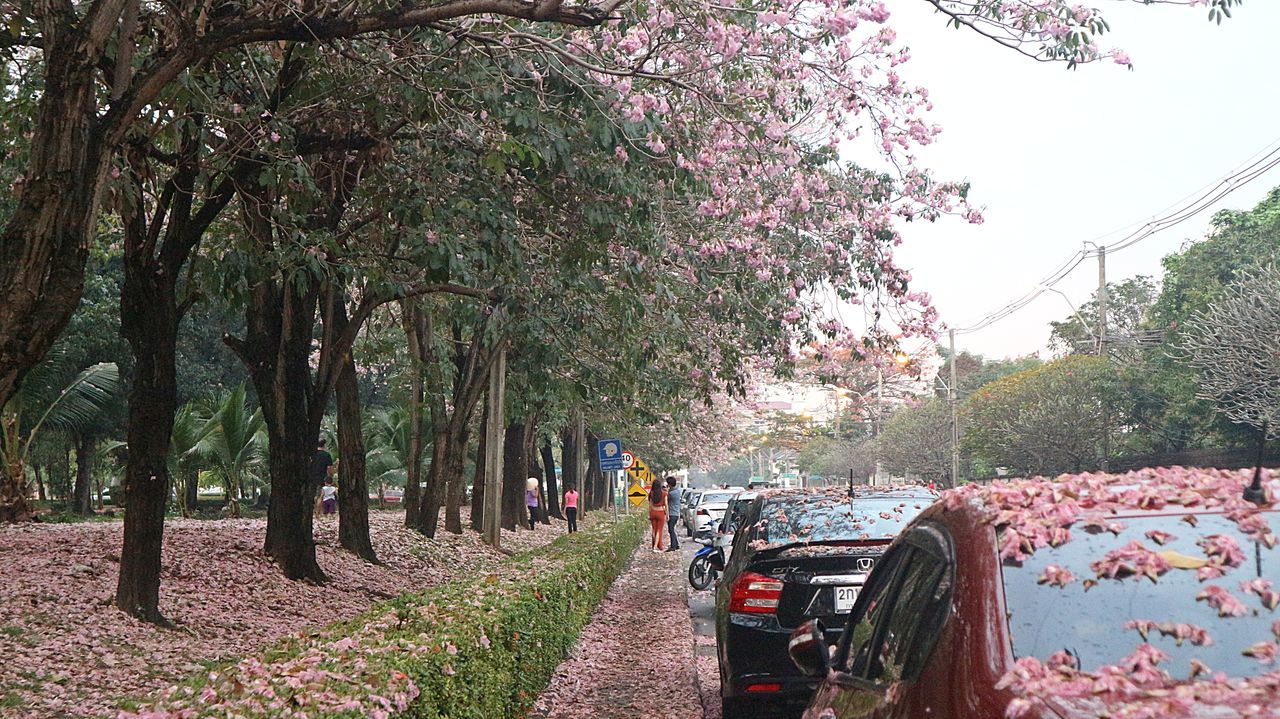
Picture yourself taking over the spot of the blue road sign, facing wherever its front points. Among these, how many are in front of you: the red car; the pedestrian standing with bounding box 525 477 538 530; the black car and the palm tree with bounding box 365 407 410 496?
2

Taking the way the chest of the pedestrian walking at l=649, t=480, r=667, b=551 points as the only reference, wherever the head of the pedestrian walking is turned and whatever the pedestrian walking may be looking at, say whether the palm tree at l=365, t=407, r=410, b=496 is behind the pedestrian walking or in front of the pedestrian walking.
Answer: in front

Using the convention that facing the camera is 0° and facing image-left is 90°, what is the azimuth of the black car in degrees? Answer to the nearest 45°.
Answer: approximately 180°

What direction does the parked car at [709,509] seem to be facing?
away from the camera

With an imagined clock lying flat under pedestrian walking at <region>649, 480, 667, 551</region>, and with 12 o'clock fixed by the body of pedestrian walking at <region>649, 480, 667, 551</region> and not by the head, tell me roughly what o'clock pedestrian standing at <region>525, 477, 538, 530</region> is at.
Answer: pedestrian standing at <region>525, 477, 538, 530</region> is roughly at 11 o'clock from pedestrian walking at <region>649, 480, 667, 551</region>.

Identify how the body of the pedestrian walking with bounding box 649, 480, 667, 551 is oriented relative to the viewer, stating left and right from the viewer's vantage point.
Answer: facing away from the viewer

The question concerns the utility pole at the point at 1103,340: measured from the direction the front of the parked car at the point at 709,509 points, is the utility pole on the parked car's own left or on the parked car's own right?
on the parked car's own right

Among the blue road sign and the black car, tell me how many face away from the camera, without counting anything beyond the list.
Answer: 1

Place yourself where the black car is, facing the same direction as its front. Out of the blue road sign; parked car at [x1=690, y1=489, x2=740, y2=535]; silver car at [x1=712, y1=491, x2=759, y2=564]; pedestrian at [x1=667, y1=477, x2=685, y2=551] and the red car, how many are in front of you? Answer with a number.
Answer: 4
